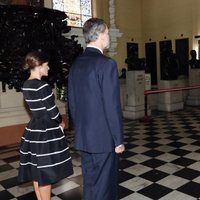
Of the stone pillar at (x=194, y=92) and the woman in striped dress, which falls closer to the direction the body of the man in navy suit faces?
the stone pillar

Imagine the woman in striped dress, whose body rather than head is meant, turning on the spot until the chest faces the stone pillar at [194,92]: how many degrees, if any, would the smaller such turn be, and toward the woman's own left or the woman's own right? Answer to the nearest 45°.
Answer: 0° — they already face it

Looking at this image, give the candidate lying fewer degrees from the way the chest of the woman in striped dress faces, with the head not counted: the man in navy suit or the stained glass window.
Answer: the stained glass window

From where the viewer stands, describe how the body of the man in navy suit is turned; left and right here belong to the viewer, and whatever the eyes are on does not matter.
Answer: facing away from the viewer and to the right of the viewer

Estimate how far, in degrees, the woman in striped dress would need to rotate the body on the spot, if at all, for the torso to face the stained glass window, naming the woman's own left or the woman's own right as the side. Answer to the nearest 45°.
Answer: approximately 45° to the woman's own left

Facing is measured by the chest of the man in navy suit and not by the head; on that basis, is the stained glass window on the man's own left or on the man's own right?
on the man's own left

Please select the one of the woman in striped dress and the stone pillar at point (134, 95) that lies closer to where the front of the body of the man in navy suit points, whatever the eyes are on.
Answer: the stone pillar

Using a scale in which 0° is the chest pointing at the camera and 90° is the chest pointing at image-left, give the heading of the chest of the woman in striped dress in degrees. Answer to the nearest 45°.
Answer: approximately 225°
